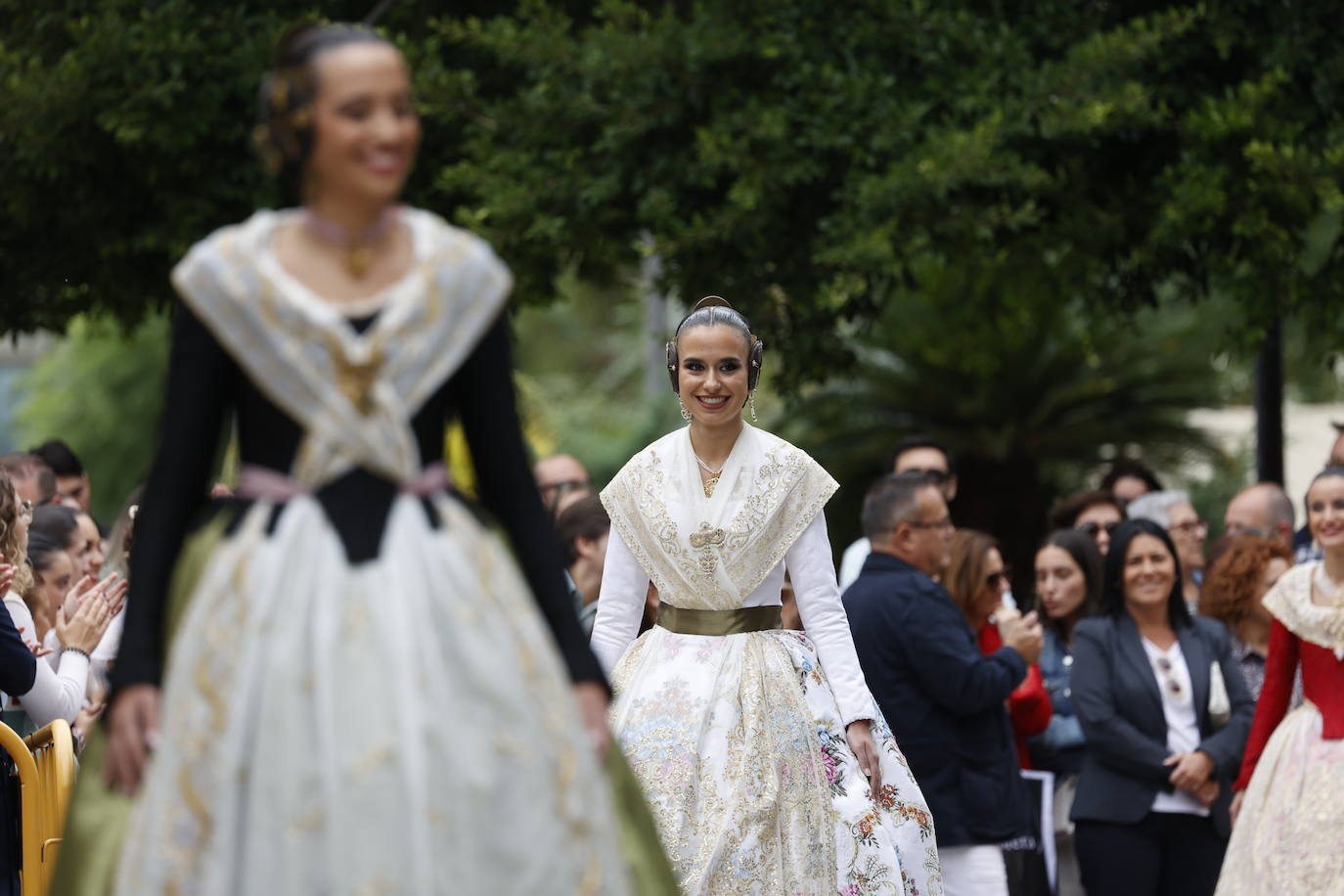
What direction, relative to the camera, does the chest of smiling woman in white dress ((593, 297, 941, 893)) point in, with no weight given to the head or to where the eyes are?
toward the camera

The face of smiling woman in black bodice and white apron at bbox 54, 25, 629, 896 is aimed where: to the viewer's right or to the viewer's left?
to the viewer's right

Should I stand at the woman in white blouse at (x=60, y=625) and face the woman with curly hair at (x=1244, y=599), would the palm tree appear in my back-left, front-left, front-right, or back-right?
front-left

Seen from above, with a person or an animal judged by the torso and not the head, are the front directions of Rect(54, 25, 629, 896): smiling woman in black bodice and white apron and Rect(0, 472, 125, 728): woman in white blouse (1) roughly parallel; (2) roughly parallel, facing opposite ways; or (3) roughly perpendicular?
roughly perpendicular

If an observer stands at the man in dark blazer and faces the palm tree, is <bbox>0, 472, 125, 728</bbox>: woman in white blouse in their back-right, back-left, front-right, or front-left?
back-left

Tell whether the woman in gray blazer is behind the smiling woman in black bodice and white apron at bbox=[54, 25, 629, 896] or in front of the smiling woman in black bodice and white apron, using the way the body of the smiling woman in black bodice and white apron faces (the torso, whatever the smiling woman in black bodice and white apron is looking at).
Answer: behind

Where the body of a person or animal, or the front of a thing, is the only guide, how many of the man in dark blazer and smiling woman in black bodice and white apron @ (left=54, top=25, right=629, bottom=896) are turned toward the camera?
1

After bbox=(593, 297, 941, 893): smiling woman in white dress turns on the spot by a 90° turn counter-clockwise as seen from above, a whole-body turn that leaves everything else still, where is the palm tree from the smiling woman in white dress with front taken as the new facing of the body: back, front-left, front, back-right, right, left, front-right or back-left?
left

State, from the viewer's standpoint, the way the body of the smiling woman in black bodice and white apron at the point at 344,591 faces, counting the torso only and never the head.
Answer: toward the camera

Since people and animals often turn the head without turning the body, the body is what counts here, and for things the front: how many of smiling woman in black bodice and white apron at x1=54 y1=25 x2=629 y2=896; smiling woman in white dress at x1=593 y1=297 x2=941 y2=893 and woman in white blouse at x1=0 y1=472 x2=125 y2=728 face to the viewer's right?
1

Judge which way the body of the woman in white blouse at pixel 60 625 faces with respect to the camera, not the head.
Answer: to the viewer's right

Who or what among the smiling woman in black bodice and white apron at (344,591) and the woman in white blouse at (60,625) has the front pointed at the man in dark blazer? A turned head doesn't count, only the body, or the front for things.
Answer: the woman in white blouse

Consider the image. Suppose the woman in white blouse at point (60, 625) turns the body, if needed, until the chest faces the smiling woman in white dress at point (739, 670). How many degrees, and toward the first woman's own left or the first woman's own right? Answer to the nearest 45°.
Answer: approximately 45° to the first woman's own right
